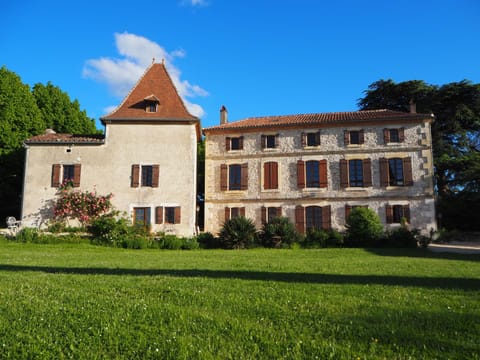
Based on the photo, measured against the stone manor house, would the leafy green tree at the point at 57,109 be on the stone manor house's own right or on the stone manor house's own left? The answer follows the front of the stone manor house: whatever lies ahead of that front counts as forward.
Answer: on the stone manor house's own right

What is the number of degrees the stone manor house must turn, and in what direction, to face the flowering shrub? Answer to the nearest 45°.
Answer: approximately 90° to its right

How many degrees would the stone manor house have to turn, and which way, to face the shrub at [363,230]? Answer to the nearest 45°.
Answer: approximately 45° to its left

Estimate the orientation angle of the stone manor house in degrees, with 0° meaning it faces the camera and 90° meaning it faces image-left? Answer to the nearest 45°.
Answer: approximately 0°
